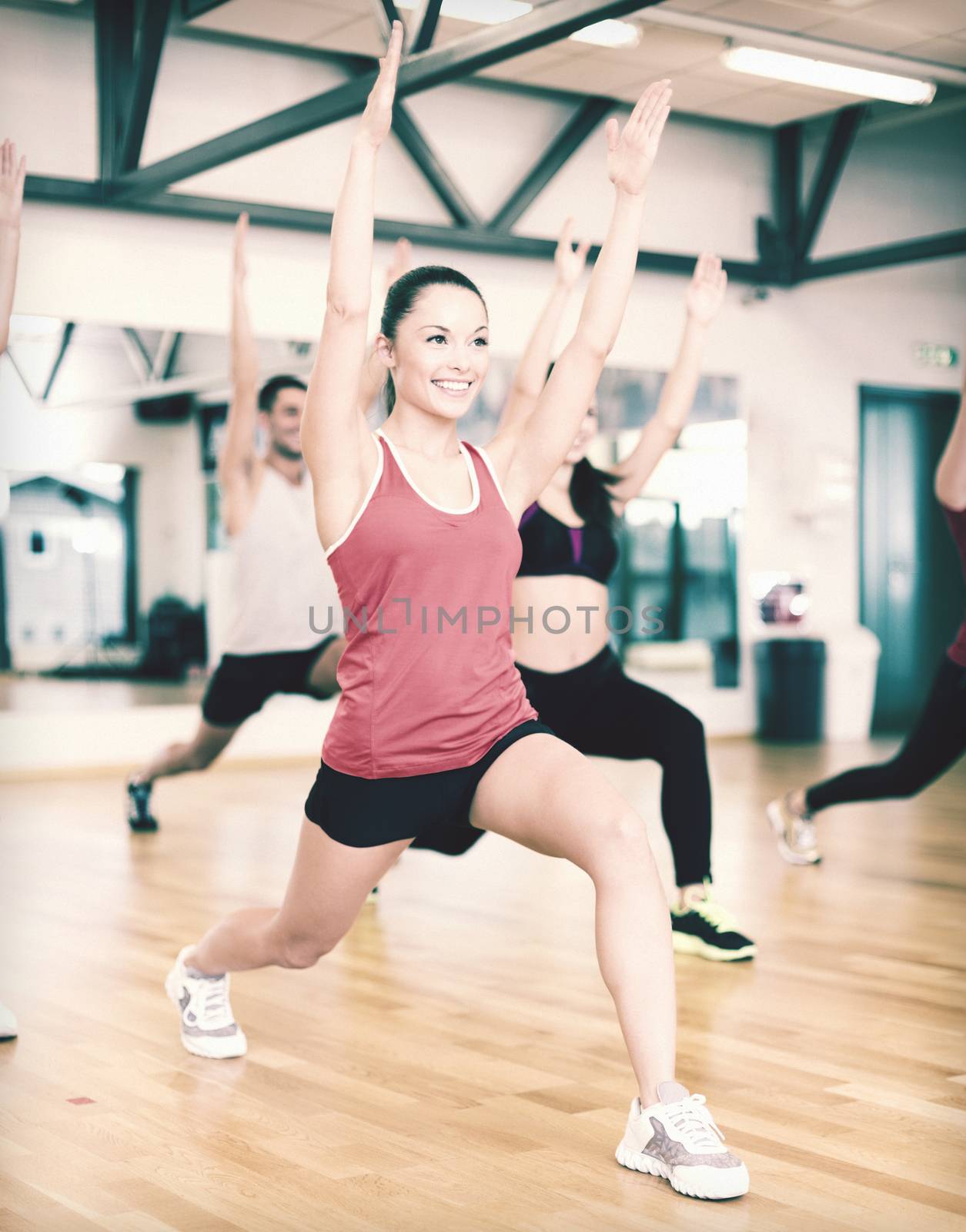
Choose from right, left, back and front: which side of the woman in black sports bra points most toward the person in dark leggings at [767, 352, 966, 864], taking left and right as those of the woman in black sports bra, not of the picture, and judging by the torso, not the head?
left

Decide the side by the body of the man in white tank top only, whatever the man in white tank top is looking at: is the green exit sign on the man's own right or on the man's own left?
on the man's own left

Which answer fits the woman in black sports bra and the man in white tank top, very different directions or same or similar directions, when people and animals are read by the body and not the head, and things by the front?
same or similar directions

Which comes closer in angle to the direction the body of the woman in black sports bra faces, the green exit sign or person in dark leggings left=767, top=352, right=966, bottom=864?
the person in dark leggings

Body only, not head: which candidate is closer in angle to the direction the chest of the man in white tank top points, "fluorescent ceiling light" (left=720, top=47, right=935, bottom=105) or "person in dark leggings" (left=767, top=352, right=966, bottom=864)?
the person in dark leggings

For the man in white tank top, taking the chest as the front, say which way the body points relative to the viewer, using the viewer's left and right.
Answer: facing the viewer and to the right of the viewer

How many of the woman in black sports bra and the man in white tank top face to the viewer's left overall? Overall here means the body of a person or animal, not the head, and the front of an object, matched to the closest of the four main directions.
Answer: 0

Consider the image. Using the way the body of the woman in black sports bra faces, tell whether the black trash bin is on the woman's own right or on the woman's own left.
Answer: on the woman's own left

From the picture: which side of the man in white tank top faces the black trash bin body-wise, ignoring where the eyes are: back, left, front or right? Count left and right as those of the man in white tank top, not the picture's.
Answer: left
